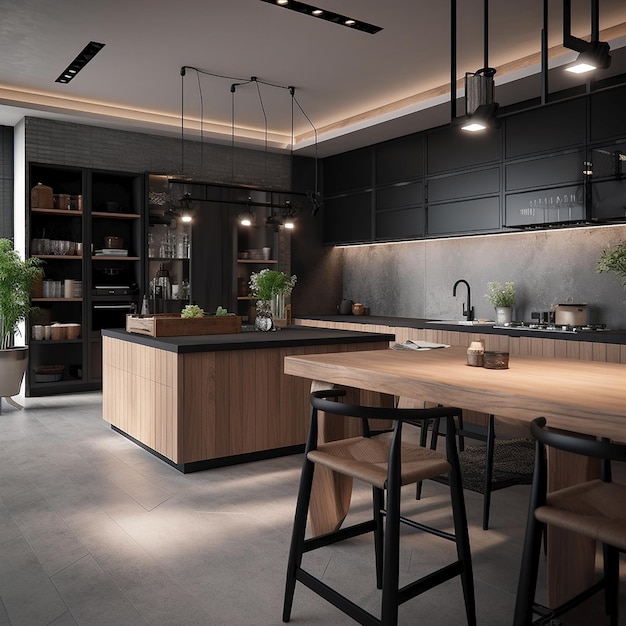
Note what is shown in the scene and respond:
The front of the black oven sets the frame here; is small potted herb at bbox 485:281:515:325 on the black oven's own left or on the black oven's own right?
on the black oven's own left

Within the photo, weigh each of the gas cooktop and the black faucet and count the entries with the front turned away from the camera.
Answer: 0

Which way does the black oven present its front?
toward the camera

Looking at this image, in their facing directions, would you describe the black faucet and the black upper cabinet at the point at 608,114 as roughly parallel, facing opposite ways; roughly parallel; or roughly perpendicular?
roughly parallel

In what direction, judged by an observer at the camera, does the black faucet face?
facing the viewer and to the left of the viewer

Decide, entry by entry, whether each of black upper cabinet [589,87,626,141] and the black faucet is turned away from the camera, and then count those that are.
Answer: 0

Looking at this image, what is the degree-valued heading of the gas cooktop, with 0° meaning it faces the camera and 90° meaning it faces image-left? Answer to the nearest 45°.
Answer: approximately 45°

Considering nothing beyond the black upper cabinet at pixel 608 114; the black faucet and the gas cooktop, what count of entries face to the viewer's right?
0

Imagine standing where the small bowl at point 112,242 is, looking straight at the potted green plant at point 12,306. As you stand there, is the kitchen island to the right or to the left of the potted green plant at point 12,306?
left

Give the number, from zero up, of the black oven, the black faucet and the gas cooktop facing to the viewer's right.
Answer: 0

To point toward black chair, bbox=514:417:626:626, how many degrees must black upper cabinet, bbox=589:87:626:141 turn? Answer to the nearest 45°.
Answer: approximately 45° to its left
